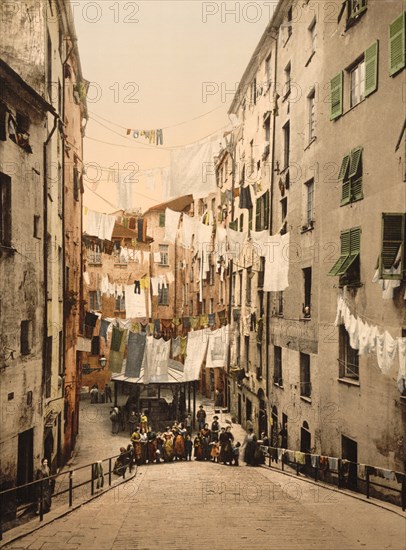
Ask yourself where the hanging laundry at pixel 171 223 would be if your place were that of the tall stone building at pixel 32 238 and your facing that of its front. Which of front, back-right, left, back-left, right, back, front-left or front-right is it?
front-left

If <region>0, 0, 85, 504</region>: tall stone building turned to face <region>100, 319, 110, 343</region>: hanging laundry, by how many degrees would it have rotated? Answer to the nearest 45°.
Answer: approximately 90° to its left

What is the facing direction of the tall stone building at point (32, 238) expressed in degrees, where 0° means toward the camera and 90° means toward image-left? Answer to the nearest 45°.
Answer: approximately 270°

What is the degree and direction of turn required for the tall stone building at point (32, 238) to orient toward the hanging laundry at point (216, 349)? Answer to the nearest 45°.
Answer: approximately 45° to its left

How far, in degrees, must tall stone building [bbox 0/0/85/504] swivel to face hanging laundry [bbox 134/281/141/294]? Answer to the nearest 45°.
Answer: approximately 90° to its left

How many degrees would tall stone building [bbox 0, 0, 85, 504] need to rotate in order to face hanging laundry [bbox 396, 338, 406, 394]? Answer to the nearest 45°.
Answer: approximately 45° to its right

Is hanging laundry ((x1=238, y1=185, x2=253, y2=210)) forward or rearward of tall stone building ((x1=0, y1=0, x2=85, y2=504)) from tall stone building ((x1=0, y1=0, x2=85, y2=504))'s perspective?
forward

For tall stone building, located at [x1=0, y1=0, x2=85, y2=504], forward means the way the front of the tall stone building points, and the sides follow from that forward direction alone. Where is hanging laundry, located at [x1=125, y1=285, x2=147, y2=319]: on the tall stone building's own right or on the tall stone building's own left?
on the tall stone building's own left

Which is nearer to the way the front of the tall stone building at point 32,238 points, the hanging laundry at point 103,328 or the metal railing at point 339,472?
the metal railing

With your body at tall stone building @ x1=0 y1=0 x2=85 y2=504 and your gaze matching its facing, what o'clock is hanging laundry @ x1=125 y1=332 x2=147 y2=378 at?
The hanging laundry is roughly at 10 o'clock from the tall stone building.
